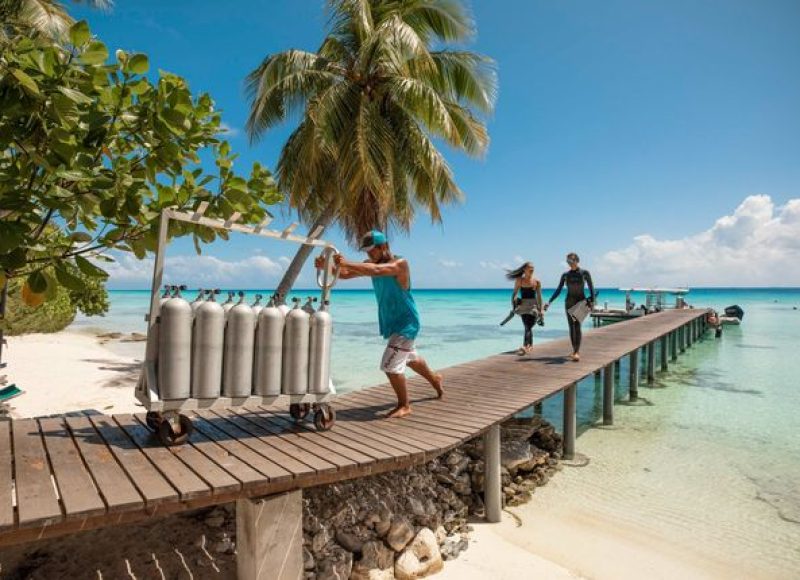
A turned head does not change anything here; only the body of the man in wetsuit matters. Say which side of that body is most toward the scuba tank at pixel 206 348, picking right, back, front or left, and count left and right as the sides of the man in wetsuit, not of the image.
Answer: front

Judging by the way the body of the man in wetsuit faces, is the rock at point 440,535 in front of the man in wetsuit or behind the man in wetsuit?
in front

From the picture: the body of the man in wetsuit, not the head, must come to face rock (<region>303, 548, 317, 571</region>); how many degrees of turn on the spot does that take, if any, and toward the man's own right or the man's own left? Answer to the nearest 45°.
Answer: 0° — they already face it

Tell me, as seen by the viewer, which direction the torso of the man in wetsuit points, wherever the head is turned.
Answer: toward the camera

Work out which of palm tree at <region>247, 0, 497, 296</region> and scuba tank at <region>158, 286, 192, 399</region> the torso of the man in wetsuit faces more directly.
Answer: the scuba tank

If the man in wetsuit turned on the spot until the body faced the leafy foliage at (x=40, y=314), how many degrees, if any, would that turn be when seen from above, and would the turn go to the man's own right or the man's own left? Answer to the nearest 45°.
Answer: approximately 90° to the man's own right

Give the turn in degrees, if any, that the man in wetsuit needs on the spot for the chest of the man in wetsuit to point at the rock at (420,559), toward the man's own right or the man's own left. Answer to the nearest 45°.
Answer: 0° — they already face it

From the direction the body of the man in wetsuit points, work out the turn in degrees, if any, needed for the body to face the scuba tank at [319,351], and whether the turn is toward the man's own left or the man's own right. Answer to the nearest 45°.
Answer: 0° — they already face it

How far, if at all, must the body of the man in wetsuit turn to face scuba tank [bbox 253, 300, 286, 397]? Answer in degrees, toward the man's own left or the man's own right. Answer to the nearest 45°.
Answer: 0° — they already face it
